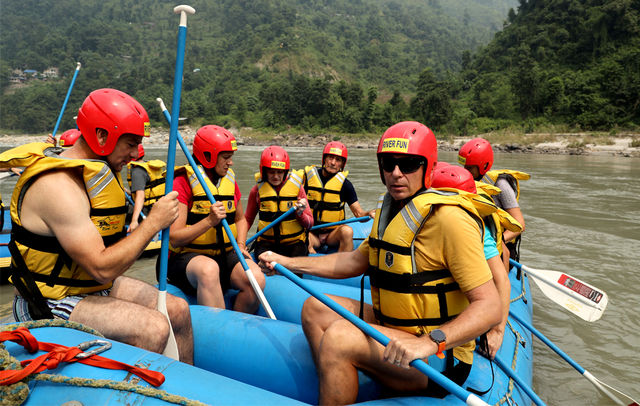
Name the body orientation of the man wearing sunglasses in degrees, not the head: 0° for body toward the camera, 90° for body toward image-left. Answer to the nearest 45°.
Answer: approximately 45°

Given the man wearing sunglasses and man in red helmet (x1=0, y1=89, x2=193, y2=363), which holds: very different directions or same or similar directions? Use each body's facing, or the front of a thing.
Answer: very different directions

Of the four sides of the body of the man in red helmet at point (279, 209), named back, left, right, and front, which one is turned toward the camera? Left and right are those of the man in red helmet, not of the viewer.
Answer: front

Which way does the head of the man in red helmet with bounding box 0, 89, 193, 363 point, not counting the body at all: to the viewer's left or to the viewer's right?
to the viewer's right

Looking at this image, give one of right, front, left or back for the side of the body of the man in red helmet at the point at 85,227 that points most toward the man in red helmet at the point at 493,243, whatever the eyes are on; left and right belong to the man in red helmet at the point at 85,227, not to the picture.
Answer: front

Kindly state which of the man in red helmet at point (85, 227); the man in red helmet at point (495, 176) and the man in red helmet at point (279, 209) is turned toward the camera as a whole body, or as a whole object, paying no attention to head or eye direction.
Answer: the man in red helmet at point (279, 209)

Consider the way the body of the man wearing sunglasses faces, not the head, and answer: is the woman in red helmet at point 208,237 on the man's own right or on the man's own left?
on the man's own right

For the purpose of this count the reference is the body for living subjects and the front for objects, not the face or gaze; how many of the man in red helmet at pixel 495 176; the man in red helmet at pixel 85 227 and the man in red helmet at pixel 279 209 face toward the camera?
1

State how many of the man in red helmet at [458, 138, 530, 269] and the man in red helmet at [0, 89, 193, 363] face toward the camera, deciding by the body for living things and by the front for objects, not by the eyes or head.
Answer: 0

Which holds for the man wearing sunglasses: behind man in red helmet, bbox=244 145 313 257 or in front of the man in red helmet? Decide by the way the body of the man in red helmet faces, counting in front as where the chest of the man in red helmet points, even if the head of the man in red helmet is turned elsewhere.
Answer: in front

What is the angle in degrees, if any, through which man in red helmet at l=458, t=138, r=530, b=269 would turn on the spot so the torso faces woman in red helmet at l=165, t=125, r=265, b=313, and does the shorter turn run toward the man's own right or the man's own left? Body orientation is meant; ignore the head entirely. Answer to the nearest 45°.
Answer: approximately 45° to the man's own left
